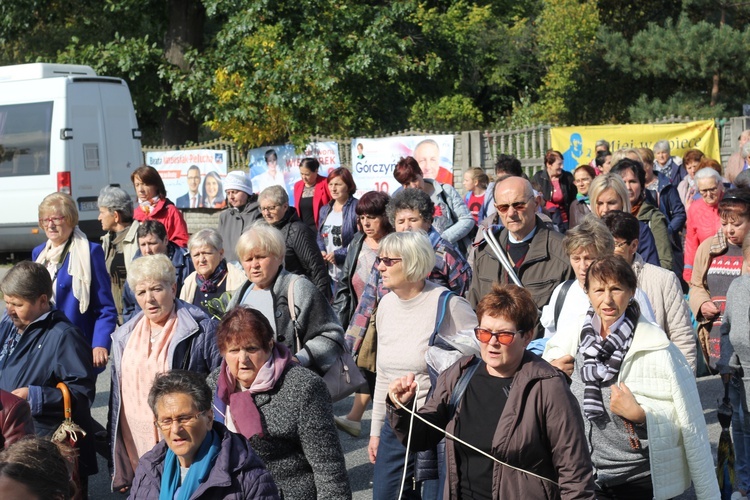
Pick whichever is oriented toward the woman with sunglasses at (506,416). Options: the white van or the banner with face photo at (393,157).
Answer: the banner with face photo

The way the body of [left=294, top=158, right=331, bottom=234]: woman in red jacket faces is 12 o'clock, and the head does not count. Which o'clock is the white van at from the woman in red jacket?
The white van is roughly at 3 o'clock from the woman in red jacket.

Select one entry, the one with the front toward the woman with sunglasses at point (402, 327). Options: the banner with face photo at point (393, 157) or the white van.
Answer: the banner with face photo

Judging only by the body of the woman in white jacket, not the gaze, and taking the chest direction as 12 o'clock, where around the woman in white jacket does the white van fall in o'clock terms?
The white van is roughly at 3 o'clock from the woman in white jacket.

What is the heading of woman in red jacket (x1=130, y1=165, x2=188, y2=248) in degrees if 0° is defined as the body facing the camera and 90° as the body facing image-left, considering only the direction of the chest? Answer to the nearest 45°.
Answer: approximately 45°

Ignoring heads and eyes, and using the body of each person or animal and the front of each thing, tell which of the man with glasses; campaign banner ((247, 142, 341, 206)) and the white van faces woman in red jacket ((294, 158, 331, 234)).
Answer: the campaign banner

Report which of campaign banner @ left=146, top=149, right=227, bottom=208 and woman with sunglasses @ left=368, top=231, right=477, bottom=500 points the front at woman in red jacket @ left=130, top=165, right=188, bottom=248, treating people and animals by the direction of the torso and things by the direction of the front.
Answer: the campaign banner

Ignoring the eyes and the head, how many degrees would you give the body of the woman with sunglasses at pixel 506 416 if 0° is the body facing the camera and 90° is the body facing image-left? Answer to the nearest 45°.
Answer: approximately 45°

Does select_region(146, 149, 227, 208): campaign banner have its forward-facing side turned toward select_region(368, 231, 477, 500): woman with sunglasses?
yes

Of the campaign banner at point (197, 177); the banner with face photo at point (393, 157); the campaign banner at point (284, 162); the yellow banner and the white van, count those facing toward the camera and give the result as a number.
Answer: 4

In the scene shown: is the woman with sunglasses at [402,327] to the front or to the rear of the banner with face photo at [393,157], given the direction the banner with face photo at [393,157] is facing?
to the front
